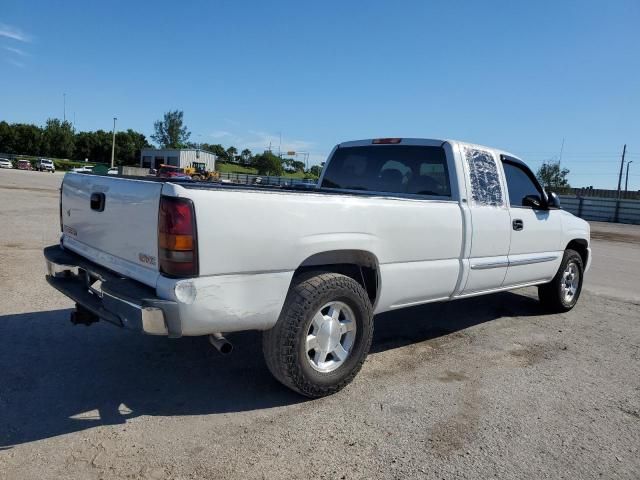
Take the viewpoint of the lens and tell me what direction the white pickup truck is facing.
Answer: facing away from the viewer and to the right of the viewer

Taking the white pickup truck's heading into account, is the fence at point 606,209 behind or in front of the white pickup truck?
in front
